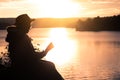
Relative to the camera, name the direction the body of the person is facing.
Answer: to the viewer's right
